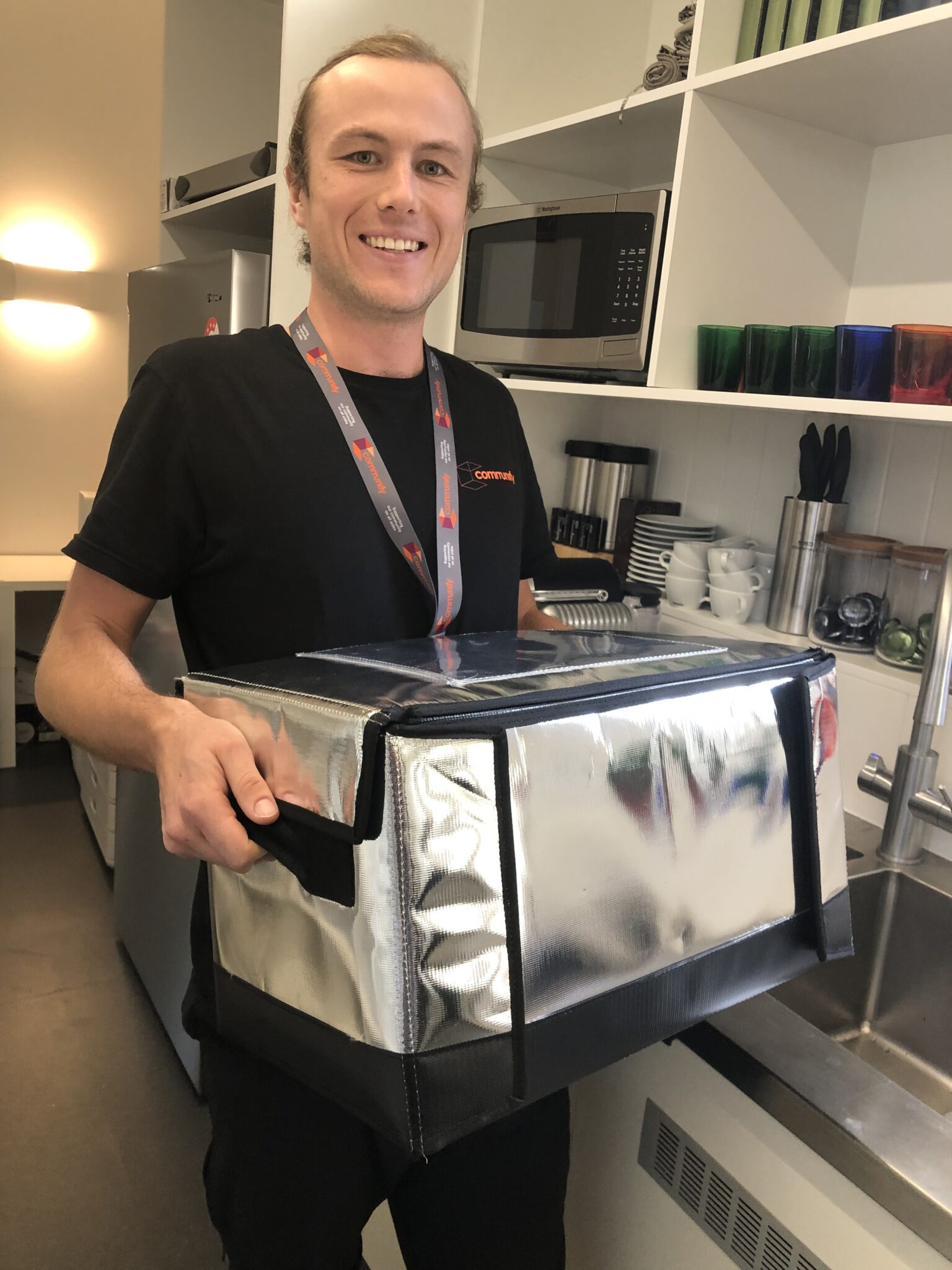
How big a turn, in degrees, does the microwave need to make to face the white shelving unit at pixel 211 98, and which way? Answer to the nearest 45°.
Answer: approximately 90° to its right

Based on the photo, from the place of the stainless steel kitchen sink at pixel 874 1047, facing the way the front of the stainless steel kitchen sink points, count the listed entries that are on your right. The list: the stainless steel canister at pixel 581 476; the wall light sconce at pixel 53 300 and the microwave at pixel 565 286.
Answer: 3

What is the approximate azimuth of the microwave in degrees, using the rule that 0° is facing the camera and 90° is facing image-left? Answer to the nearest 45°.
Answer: approximately 45°

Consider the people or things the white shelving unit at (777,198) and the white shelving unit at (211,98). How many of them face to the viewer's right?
0

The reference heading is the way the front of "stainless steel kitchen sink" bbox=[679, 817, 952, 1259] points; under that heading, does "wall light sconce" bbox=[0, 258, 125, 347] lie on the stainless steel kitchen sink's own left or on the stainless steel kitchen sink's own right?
on the stainless steel kitchen sink's own right

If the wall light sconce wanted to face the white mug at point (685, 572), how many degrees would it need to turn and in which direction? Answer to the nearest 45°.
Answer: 0° — it already faces it

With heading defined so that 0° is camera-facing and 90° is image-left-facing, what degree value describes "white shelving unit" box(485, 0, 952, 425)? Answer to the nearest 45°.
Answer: approximately 45°

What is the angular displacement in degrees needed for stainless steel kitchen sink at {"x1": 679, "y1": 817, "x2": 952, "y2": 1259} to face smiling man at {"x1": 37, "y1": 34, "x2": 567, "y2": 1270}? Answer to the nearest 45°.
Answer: approximately 45° to its right

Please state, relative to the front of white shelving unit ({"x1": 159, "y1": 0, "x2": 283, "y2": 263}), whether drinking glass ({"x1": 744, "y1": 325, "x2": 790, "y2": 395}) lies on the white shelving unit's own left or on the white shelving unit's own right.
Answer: on the white shelving unit's own left

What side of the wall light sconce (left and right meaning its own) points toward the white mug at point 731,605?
front

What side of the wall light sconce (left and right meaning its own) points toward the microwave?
front
